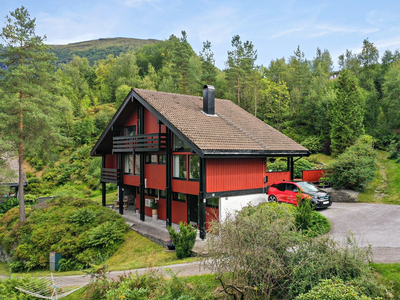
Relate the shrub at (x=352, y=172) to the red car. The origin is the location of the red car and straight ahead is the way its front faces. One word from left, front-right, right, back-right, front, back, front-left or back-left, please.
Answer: left

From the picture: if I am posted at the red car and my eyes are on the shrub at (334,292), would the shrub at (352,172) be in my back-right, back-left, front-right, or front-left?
back-left

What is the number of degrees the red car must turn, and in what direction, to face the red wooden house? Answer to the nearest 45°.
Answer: approximately 135° to its right

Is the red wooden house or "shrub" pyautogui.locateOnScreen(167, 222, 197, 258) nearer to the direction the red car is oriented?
the shrub

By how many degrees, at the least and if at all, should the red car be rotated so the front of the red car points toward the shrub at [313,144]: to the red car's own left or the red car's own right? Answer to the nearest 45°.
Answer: approximately 135° to the red car's own left

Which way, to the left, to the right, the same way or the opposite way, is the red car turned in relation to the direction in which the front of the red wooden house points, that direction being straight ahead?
to the left

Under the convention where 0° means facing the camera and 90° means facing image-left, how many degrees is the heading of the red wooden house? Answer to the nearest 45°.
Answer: approximately 45°

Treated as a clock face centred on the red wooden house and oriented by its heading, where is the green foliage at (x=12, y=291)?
The green foliage is roughly at 12 o'clock from the red wooden house.

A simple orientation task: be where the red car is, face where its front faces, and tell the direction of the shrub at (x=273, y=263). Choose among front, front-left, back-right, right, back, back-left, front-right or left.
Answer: front-right

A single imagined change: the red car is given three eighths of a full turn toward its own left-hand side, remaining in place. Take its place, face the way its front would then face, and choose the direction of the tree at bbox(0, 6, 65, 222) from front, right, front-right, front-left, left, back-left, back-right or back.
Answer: left

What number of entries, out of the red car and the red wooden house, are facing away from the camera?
0

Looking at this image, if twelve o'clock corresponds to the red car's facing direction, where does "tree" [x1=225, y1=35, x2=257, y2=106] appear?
The tree is roughly at 7 o'clock from the red car.

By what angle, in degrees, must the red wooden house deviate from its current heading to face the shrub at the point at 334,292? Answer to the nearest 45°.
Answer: approximately 45° to its left

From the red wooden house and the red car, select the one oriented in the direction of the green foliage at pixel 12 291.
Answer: the red wooden house
